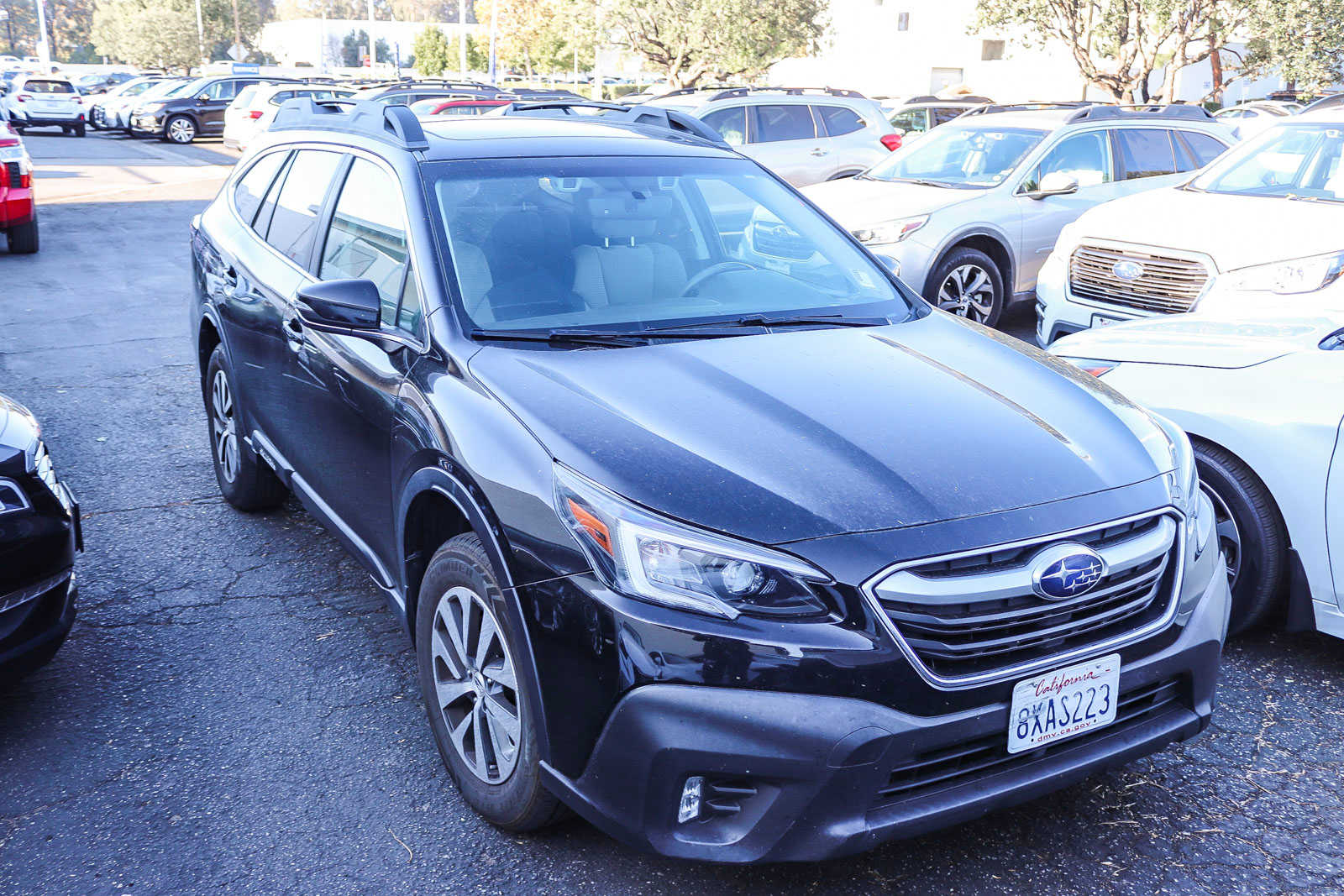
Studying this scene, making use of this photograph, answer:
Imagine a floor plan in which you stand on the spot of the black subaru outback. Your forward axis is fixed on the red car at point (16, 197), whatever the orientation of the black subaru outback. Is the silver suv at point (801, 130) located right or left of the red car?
right

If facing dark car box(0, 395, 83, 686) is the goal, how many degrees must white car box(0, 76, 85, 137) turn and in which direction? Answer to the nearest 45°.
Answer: approximately 180°

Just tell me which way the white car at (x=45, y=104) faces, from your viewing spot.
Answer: facing away from the viewer

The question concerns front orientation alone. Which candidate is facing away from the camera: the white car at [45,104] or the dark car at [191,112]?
the white car

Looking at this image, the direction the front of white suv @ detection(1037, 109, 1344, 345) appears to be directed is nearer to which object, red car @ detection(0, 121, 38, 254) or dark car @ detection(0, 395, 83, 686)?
the dark car

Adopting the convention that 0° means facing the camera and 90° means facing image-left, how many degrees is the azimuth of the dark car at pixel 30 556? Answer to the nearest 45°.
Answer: approximately 315°

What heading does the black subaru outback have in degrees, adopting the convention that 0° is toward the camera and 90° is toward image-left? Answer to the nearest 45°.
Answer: approximately 315°

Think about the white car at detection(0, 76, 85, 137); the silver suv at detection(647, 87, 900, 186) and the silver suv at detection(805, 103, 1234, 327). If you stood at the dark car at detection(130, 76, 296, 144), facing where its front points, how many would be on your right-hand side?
1

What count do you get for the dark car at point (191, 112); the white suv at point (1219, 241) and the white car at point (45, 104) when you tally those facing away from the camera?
1

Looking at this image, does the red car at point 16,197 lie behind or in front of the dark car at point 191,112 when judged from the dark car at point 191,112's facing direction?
in front

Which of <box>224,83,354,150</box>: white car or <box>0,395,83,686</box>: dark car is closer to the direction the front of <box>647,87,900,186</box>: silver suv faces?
the white car
